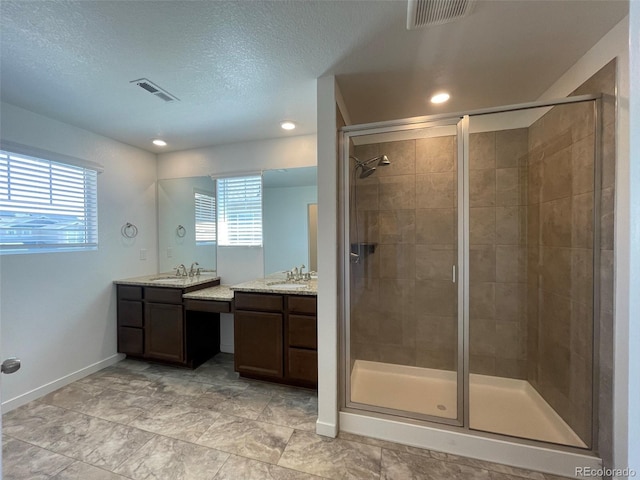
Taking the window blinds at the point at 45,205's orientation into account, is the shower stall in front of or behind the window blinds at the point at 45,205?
in front

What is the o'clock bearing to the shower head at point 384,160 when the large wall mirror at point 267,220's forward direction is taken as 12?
The shower head is roughly at 9 o'clock from the large wall mirror.

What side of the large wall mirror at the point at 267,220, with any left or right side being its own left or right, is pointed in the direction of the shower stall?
left

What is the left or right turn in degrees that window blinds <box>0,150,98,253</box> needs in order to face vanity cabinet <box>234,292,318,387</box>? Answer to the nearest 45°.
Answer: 0° — it already faces it

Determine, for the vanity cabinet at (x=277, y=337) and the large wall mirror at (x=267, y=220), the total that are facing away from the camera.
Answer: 0

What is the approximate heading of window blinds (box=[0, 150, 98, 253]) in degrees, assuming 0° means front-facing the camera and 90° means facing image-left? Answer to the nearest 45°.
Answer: approximately 315°

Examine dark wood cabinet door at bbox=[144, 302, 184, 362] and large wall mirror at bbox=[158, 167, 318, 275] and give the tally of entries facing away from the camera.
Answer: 0

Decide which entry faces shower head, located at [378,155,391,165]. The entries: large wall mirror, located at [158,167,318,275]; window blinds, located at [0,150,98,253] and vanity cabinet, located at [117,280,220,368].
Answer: the window blinds

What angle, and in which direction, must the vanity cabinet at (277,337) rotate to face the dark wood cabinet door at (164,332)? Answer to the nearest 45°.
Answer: approximately 90° to its right

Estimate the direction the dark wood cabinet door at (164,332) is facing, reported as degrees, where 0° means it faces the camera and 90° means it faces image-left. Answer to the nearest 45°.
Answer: approximately 45°
